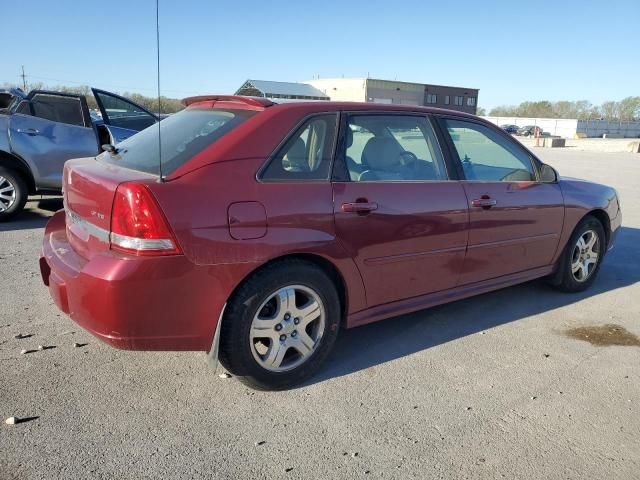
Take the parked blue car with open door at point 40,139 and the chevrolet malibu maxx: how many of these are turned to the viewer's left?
0

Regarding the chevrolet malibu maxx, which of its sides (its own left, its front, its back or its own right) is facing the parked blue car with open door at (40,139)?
left

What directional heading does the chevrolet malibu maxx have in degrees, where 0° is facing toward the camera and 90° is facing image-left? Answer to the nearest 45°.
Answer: approximately 225°

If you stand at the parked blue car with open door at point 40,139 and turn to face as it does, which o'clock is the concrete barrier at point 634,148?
The concrete barrier is roughly at 11 o'clock from the parked blue car with open door.

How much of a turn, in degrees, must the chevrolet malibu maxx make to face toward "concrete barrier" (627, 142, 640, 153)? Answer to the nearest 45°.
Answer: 0° — it already faces it

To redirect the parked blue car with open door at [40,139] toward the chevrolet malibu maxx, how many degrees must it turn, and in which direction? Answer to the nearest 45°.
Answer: approximately 90° to its right

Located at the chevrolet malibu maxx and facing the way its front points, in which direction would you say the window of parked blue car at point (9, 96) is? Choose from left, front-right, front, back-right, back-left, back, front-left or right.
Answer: left

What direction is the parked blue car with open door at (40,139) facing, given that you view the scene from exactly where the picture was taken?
facing to the right of the viewer
